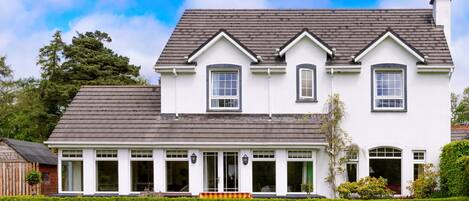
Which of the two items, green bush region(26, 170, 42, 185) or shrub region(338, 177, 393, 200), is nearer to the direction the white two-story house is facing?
the shrub

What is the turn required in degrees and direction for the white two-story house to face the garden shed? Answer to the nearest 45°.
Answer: approximately 135° to its right

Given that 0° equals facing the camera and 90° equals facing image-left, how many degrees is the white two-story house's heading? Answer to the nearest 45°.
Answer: approximately 0°
